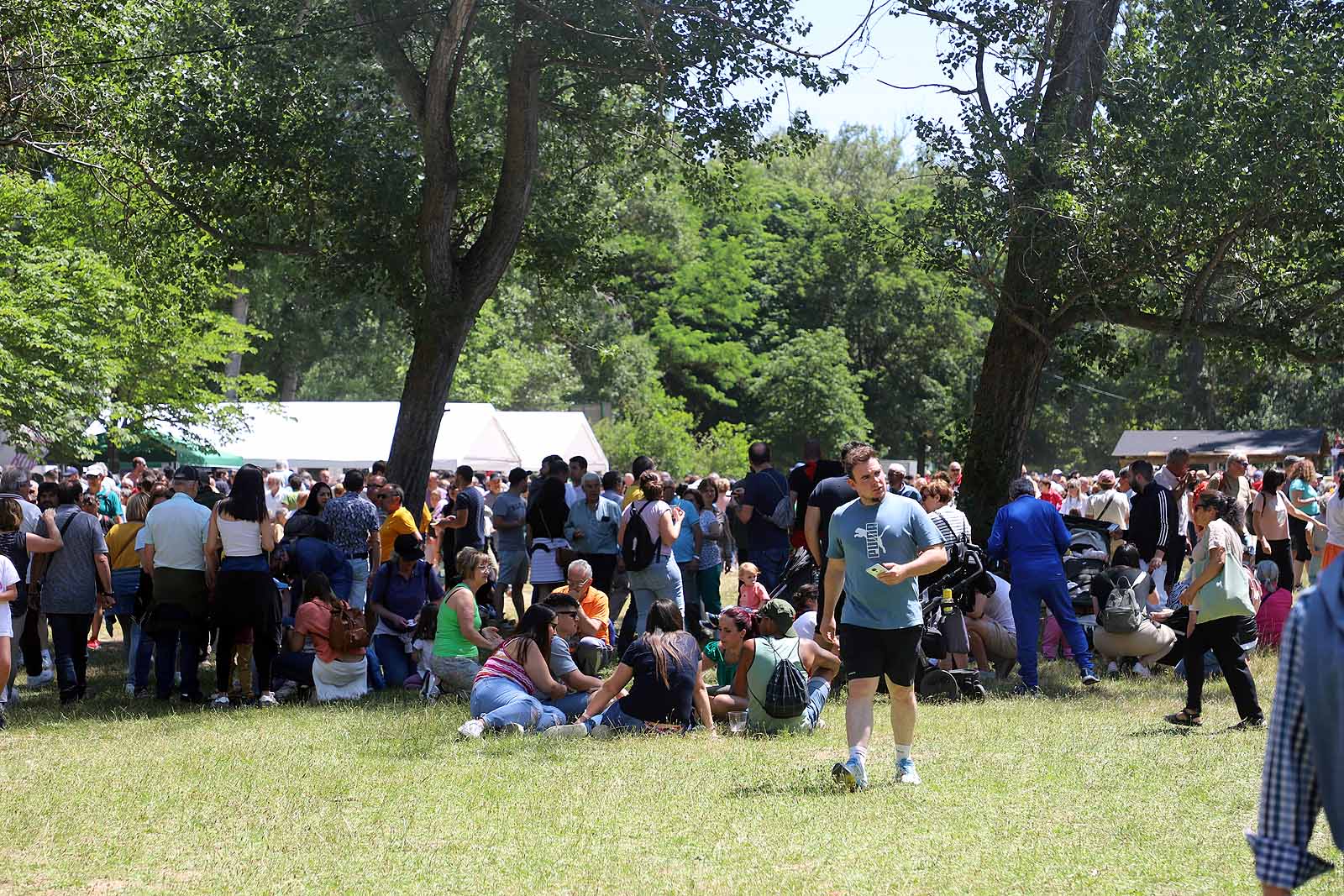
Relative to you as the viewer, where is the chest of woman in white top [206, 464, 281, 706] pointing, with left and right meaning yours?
facing away from the viewer

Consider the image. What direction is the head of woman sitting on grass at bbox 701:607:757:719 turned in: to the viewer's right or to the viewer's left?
to the viewer's left

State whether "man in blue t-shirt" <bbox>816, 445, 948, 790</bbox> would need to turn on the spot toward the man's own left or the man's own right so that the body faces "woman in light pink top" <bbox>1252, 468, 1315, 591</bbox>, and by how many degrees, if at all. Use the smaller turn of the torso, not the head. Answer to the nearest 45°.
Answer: approximately 135° to the man's own left

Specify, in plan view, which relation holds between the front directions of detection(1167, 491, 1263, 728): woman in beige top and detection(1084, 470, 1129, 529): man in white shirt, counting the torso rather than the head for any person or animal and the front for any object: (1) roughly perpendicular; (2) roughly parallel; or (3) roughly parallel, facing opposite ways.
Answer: roughly perpendicular

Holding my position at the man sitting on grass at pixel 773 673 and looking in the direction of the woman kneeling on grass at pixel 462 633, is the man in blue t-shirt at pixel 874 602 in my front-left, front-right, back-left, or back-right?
back-left

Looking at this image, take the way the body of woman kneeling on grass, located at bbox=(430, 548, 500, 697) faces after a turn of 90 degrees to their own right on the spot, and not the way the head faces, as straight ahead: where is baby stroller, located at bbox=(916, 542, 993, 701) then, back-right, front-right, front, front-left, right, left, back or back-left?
left

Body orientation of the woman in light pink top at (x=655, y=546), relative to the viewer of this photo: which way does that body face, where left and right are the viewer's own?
facing away from the viewer and to the right of the viewer

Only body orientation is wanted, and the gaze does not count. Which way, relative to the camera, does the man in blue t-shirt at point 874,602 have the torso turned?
toward the camera

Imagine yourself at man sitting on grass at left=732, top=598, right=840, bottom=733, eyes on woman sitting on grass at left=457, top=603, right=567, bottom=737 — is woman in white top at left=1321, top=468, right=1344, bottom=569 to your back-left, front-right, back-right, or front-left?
back-right

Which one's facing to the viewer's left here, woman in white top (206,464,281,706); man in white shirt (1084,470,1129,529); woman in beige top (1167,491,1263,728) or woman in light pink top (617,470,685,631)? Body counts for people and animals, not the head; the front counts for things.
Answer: woman in beige top (1167,491,1263,728)

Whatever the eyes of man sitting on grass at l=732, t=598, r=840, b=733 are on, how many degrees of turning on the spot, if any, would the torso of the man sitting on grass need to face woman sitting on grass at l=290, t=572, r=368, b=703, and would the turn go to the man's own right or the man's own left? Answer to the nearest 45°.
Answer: approximately 45° to the man's own left

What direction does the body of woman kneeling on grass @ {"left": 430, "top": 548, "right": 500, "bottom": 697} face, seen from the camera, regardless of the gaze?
to the viewer's right

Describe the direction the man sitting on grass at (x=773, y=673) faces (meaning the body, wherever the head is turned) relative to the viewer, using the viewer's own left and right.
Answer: facing away from the viewer
